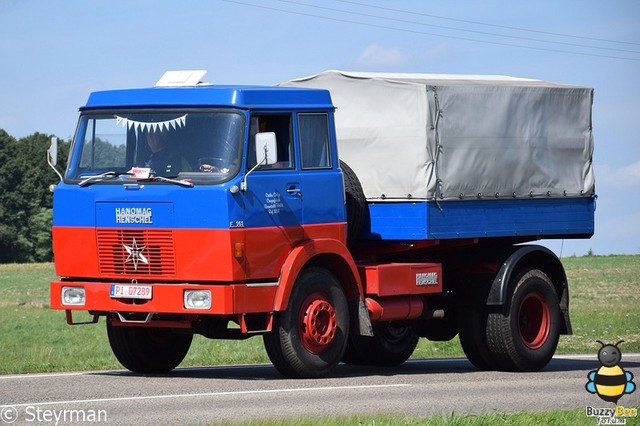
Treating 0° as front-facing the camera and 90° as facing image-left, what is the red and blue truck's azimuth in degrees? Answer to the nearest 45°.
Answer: approximately 45°
